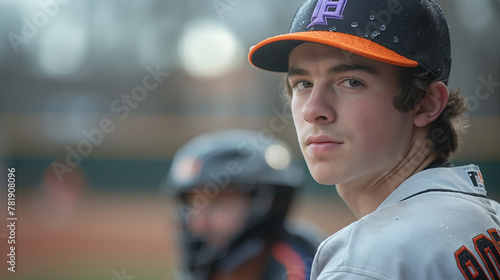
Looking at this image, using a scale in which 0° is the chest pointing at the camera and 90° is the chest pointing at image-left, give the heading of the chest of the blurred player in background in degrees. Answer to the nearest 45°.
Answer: approximately 45°

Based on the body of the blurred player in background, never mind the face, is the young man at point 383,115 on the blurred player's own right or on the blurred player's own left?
on the blurred player's own left
